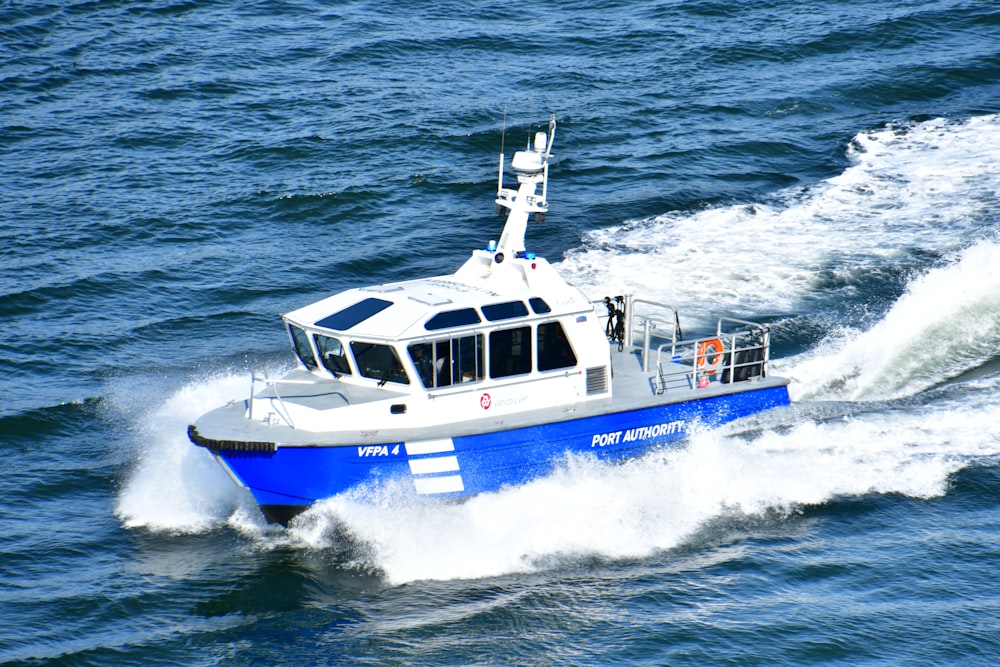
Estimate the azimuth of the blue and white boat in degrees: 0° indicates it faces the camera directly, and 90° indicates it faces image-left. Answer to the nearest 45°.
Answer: approximately 45°

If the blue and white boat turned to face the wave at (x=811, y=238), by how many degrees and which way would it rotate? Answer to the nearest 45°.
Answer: approximately 180°
